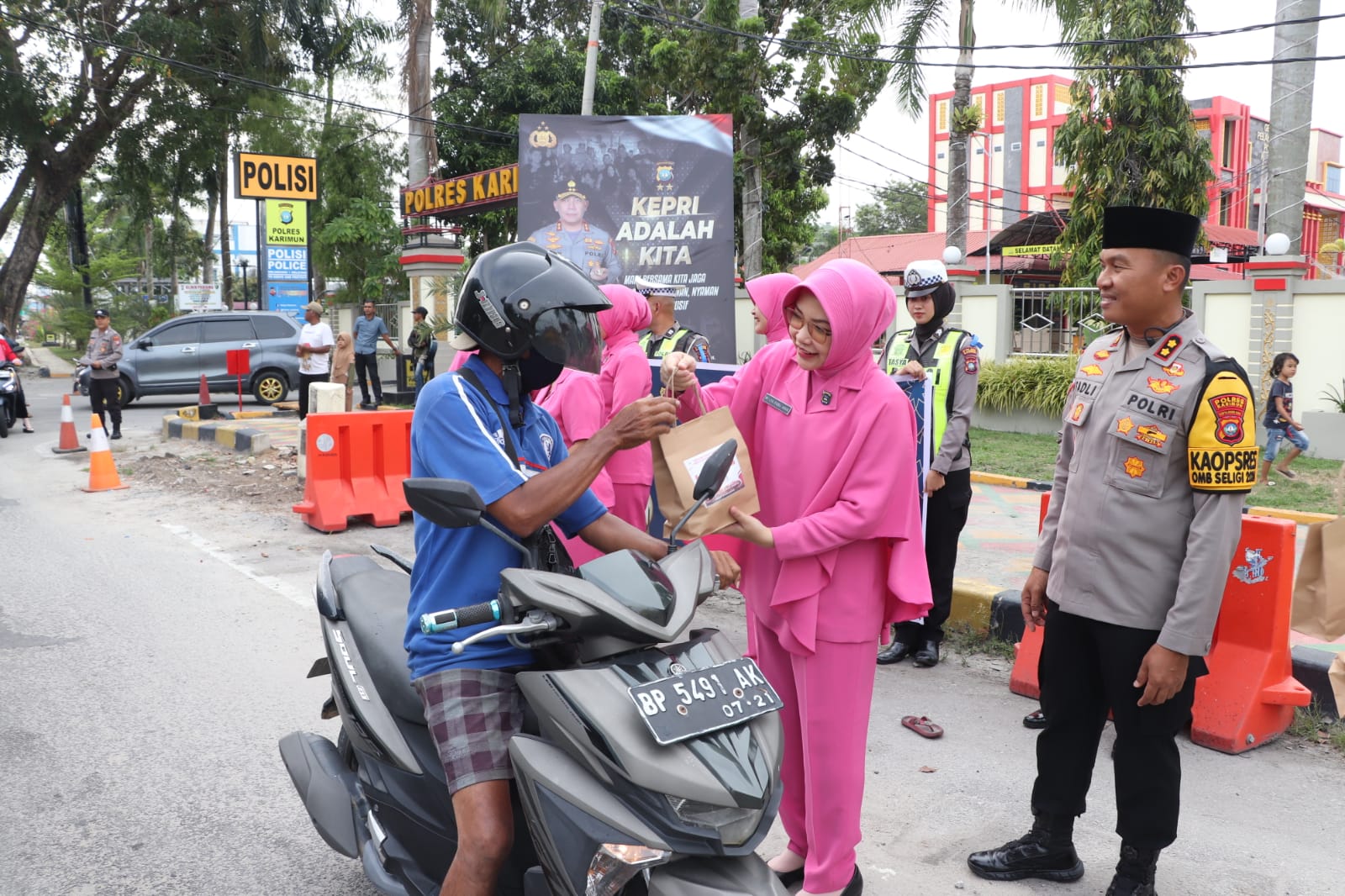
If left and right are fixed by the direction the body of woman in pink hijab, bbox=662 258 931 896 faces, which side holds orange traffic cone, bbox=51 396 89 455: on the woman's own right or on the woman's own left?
on the woman's own right

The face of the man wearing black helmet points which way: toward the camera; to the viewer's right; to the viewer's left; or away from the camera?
to the viewer's right

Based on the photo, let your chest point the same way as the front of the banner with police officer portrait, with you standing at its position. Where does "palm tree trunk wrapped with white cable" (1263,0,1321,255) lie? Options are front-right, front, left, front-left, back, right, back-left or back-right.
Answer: left

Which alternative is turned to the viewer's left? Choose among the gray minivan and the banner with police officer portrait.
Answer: the gray minivan

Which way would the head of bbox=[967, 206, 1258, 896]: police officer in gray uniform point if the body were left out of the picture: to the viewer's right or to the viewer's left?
to the viewer's left

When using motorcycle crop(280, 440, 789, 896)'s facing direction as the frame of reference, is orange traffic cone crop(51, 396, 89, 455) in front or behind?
behind

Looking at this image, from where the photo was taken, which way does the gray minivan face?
to the viewer's left

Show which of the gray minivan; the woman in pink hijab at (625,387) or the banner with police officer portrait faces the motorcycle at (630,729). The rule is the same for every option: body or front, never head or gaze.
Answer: the banner with police officer portrait
